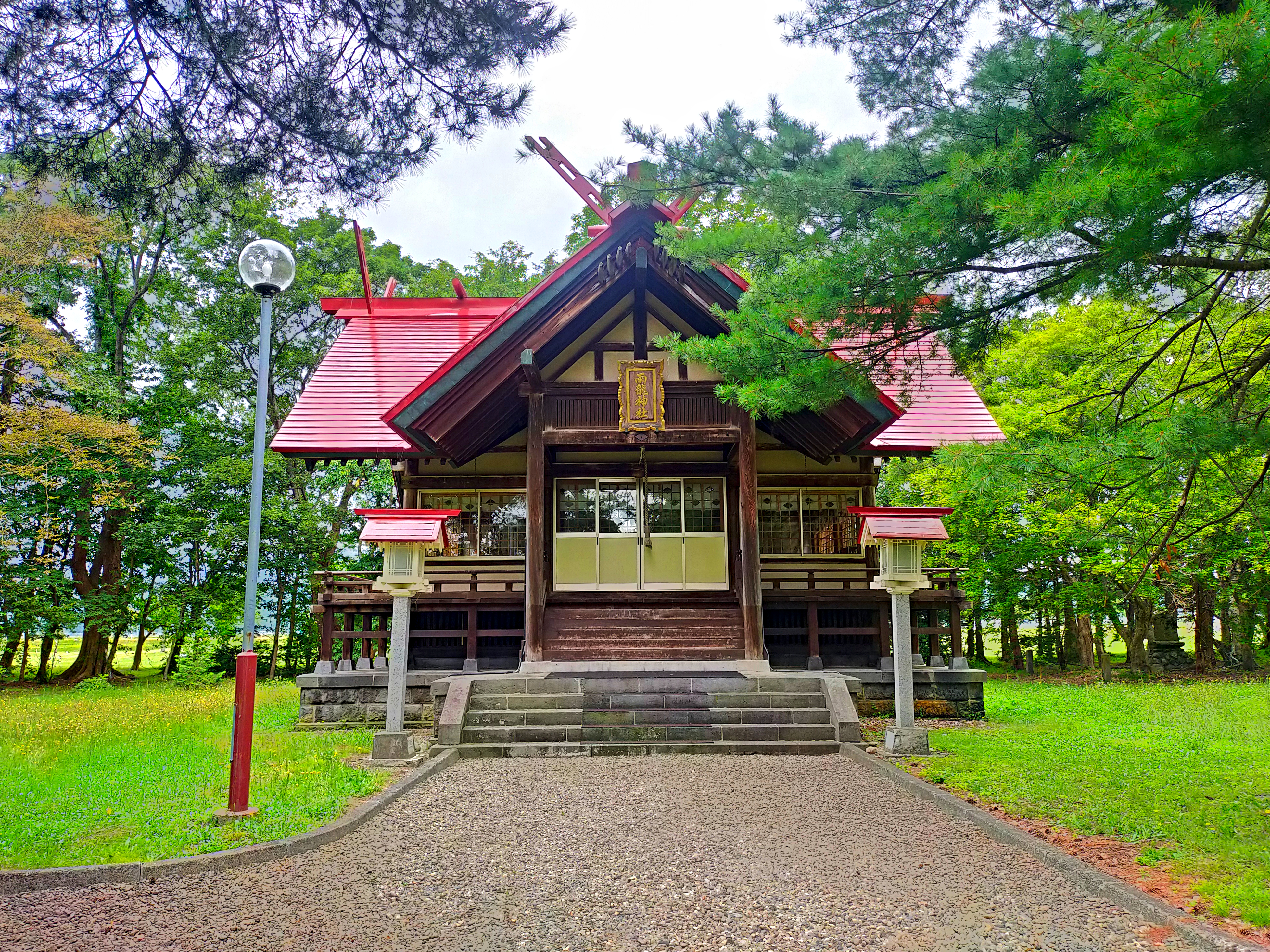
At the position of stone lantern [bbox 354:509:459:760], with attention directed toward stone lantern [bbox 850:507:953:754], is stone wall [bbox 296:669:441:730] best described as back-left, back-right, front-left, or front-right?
back-left

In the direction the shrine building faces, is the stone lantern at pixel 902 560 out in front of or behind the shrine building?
in front

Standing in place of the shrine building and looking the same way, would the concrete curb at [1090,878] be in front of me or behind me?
in front

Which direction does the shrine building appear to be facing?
toward the camera

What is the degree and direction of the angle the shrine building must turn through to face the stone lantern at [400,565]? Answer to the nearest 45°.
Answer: approximately 45° to its right

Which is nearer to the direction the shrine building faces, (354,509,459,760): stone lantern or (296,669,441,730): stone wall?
the stone lantern

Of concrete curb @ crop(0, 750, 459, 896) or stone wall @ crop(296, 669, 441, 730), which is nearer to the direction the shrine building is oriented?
the concrete curb

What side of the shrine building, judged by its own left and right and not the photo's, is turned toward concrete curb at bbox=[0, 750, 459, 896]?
front
